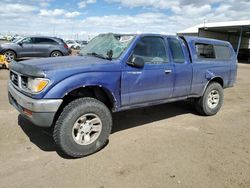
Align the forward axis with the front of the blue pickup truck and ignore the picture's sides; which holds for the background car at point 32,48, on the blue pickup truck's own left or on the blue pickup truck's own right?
on the blue pickup truck's own right

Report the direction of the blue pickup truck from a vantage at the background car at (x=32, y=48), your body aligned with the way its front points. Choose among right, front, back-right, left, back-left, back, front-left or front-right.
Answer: left

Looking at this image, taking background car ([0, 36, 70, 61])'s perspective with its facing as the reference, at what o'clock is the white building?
The white building is roughly at 5 o'clock from the background car.

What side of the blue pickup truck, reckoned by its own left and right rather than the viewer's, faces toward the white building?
back

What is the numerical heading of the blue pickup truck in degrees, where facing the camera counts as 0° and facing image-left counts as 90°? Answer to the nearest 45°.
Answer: approximately 45°

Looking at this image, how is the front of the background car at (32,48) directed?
to the viewer's left
